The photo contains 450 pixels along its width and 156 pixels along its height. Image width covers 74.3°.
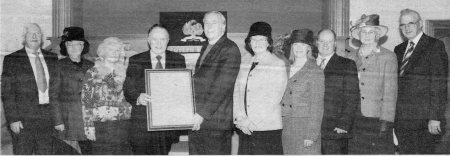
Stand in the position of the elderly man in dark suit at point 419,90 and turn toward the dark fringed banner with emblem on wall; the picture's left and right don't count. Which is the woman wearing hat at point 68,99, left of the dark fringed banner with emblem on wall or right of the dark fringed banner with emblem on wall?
left

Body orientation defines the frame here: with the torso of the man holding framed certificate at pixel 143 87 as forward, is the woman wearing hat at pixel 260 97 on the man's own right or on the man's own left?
on the man's own left

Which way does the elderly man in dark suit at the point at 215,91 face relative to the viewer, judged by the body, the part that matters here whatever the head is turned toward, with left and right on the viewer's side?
facing the viewer and to the left of the viewer

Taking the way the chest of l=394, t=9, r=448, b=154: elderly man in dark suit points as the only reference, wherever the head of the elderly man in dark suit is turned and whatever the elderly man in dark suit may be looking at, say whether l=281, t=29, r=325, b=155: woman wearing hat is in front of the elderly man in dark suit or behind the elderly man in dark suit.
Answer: in front

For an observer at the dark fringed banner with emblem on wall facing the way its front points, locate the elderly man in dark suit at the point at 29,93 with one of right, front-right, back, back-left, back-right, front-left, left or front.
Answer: front-right

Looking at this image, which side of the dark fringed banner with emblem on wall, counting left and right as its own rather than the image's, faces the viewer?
front

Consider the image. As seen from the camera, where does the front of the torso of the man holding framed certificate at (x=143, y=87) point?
toward the camera

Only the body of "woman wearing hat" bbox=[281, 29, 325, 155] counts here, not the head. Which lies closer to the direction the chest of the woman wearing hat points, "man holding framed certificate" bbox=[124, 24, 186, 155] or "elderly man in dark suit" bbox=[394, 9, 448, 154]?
the man holding framed certificate

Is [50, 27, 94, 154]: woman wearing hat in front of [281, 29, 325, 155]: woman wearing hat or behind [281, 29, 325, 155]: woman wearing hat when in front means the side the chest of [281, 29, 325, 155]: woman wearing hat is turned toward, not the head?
in front
